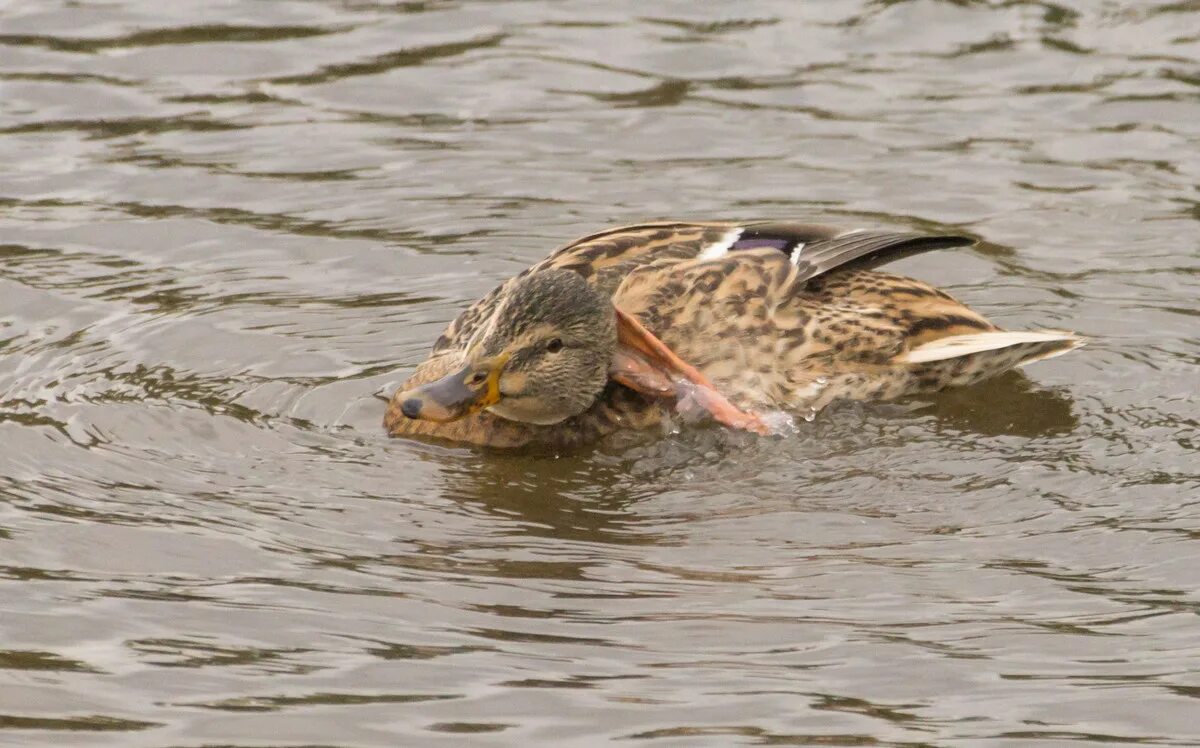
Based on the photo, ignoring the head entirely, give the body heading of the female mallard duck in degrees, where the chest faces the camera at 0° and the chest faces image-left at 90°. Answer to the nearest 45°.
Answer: approximately 90°
